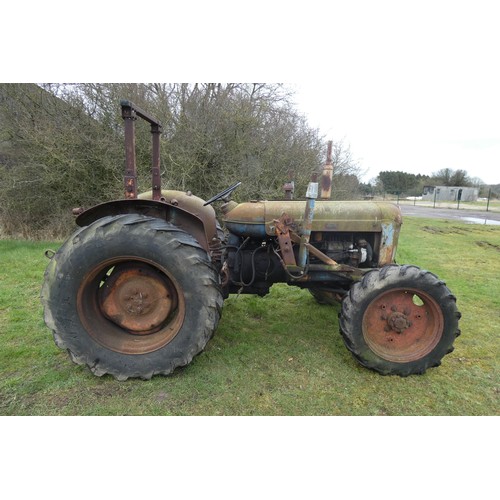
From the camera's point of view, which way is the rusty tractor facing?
to the viewer's right

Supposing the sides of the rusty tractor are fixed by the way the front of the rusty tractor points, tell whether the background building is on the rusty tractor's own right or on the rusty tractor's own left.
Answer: on the rusty tractor's own left
